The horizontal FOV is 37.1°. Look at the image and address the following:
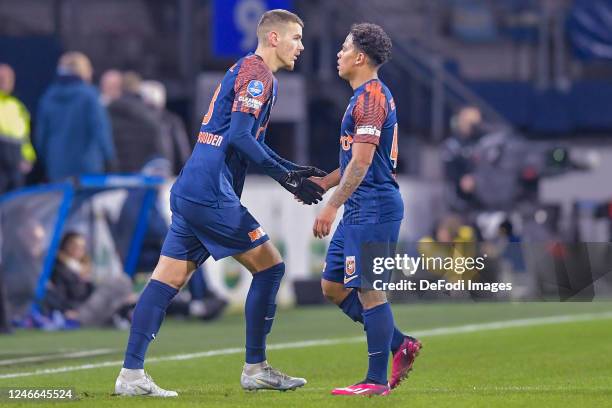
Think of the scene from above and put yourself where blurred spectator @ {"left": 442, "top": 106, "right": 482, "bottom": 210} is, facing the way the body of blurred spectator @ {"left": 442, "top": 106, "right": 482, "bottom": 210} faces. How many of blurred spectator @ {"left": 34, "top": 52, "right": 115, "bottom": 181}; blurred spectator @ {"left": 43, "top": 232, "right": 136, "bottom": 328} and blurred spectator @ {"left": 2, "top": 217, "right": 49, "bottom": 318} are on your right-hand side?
3

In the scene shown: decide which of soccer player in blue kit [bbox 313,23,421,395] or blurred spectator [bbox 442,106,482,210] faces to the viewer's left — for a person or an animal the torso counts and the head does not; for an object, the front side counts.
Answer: the soccer player in blue kit

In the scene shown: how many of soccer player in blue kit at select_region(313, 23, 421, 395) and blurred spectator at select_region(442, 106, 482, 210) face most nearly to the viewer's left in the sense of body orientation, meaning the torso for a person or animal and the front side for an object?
1

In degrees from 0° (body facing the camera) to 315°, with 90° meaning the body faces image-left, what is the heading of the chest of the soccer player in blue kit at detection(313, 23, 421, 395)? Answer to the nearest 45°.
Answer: approximately 90°

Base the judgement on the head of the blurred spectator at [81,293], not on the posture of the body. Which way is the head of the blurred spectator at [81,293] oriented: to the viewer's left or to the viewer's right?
to the viewer's right

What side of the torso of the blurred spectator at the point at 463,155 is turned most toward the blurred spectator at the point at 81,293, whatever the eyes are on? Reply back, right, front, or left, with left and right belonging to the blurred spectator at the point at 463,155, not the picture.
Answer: right

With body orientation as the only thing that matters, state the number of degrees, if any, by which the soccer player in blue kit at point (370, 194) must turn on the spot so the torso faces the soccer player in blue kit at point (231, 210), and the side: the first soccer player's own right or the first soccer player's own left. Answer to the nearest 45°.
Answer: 0° — they already face them

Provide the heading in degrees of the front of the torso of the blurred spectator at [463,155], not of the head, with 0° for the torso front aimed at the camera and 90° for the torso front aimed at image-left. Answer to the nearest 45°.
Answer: approximately 315°
